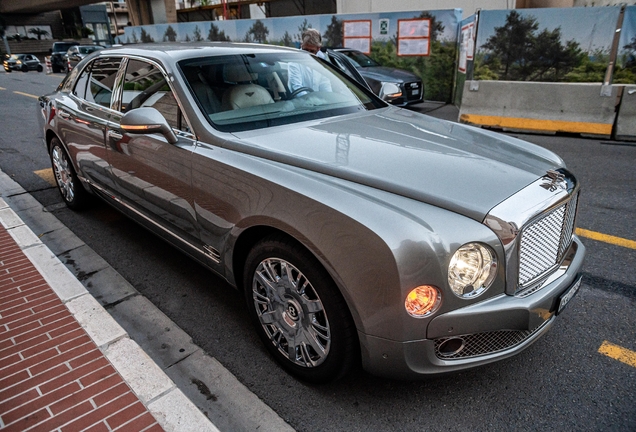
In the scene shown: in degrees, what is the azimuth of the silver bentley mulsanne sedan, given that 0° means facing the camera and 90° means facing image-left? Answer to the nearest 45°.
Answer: approximately 315°

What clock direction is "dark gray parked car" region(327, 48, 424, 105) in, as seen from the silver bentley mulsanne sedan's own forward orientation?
The dark gray parked car is roughly at 8 o'clock from the silver bentley mulsanne sedan.

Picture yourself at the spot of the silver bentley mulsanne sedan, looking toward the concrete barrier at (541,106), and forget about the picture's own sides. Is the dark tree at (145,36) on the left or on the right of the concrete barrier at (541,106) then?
left

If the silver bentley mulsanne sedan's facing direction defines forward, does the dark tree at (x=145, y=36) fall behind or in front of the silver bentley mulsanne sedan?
behind
